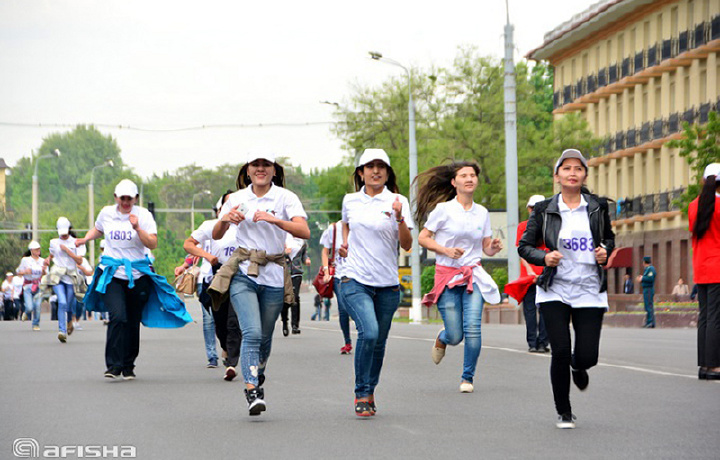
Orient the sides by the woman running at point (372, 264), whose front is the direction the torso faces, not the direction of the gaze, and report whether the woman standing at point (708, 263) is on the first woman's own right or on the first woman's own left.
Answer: on the first woman's own left

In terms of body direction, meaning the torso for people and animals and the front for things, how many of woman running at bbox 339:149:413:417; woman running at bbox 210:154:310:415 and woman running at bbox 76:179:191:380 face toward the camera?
3

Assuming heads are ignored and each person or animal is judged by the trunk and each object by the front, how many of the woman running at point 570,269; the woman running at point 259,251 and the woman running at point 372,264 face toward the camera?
3

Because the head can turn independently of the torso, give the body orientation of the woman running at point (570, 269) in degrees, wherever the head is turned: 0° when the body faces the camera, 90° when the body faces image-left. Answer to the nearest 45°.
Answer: approximately 0°

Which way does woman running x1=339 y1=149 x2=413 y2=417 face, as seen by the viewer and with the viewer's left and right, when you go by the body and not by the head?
facing the viewer

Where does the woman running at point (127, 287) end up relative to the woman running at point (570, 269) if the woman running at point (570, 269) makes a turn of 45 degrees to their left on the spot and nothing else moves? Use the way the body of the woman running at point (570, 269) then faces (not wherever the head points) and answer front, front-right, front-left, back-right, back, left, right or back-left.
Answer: back

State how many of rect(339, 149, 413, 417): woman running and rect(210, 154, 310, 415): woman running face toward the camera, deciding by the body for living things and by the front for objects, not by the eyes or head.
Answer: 2

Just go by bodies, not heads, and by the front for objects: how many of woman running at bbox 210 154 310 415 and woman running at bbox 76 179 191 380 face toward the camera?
2

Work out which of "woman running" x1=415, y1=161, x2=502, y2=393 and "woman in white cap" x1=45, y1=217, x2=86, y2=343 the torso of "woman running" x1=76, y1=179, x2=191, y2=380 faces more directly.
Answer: the woman running

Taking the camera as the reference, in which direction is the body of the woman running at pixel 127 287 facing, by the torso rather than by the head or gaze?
toward the camera

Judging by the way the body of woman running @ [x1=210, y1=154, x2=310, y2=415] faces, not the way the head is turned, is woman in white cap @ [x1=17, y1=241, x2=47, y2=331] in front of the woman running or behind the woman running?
behind

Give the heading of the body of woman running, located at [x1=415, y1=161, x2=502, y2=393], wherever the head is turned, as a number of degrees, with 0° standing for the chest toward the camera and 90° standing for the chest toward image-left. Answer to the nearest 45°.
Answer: approximately 315°

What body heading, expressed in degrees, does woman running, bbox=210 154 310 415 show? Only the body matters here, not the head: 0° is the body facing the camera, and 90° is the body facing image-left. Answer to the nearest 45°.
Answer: approximately 0°

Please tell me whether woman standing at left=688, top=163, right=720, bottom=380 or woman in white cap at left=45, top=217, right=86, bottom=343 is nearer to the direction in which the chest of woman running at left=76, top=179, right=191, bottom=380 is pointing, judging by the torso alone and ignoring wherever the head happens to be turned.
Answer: the woman standing
